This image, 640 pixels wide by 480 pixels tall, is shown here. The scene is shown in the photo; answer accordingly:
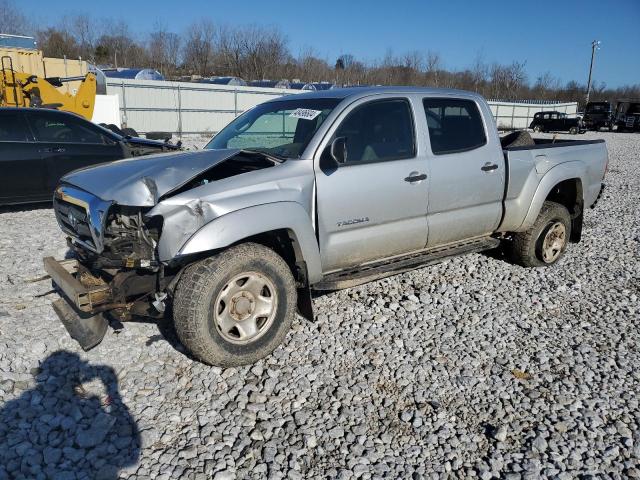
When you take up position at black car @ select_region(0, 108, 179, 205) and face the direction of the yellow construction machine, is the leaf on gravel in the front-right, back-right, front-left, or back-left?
back-right

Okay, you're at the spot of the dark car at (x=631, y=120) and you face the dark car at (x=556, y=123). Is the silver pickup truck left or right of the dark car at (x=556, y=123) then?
left

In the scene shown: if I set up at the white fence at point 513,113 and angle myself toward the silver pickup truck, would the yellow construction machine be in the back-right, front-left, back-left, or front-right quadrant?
front-right

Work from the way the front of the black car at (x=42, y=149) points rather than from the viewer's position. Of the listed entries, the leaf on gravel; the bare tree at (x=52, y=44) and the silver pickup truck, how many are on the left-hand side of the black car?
1

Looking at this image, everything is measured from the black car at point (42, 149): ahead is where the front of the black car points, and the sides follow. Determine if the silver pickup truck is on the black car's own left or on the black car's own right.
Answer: on the black car's own right

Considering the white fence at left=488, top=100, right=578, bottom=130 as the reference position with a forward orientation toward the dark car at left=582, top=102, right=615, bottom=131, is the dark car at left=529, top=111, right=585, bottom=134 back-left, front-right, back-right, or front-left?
front-right

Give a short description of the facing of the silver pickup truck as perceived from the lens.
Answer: facing the viewer and to the left of the viewer

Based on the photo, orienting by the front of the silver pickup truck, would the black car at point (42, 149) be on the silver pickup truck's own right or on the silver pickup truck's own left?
on the silver pickup truck's own right

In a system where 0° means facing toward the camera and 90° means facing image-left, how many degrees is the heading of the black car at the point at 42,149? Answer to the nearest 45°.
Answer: approximately 270°

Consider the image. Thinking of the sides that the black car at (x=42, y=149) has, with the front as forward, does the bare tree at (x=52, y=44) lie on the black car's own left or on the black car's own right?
on the black car's own left

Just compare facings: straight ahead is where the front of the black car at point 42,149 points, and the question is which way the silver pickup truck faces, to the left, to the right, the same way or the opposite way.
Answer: the opposite way

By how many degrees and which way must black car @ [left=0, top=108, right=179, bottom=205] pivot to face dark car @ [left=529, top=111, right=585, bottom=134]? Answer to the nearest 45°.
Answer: approximately 45° to its left

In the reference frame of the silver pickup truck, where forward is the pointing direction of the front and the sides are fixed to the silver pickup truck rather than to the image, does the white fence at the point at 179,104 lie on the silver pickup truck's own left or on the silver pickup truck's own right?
on the silver pickup truck's own right
